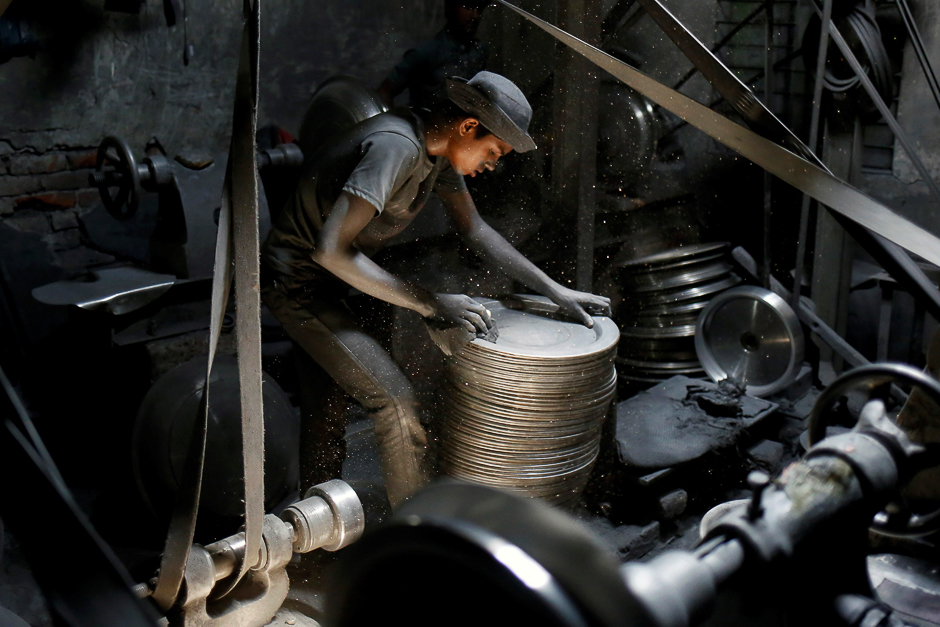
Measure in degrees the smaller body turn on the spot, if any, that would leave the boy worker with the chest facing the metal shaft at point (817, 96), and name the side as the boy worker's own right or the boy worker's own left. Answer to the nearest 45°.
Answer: approximately 45° to the boy worker's own left

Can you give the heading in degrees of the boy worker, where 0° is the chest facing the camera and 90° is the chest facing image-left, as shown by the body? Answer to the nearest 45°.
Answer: approximately 270°

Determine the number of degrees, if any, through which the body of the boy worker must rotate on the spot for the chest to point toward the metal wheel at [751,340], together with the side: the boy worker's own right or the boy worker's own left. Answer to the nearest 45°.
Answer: approximately 45° to the boy worker's own left

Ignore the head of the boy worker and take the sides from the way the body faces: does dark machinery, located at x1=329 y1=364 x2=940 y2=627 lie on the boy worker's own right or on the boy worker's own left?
on the boy worker's own right

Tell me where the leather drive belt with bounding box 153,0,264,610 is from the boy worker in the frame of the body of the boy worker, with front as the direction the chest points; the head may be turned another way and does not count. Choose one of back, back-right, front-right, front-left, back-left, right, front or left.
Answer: right

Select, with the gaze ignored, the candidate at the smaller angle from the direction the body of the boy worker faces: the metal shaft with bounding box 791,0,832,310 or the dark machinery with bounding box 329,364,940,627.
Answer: the metal shaft
